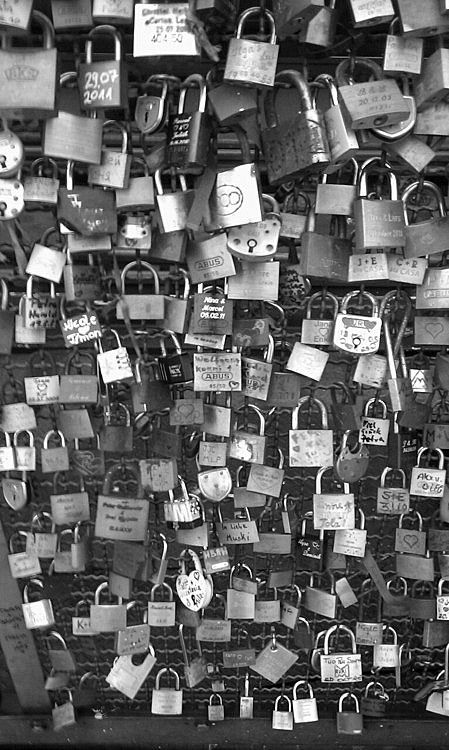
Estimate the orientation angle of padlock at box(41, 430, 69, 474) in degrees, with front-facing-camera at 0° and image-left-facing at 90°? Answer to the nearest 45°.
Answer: approximately 0°

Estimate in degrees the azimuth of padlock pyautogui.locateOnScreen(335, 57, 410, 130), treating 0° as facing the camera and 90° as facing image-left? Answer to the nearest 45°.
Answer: approximately 0°
